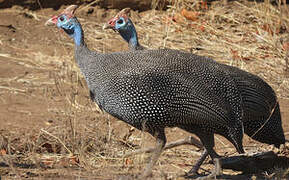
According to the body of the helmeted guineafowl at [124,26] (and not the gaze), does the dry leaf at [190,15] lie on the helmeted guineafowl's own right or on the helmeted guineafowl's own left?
on the helmeted guineafowl's own right

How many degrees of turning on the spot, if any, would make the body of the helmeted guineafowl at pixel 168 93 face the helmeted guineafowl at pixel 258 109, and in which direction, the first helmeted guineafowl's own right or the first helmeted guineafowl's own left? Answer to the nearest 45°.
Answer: approximately 180°

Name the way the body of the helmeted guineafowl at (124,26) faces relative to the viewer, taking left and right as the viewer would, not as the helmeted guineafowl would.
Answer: facing to the left of the viewer

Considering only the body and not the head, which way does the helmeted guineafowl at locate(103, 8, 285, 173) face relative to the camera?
to the viewer's left

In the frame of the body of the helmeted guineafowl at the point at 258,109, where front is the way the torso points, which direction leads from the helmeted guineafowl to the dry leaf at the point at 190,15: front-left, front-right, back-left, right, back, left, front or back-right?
right

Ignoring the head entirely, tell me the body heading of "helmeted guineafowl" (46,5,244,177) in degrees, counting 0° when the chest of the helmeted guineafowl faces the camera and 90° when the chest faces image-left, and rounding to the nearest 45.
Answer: approximately 90°

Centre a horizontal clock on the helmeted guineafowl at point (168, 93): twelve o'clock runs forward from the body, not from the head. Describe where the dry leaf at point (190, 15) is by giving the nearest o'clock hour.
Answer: The dry leaf is roughly at 3 o'clock from the helmeted guineafowl.

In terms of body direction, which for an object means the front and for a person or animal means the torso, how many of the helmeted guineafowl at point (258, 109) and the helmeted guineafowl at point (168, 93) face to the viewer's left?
2

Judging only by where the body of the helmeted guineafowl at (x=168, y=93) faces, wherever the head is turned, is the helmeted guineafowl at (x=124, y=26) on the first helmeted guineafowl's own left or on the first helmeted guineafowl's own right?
on the first helmeted guineafowl's own right
